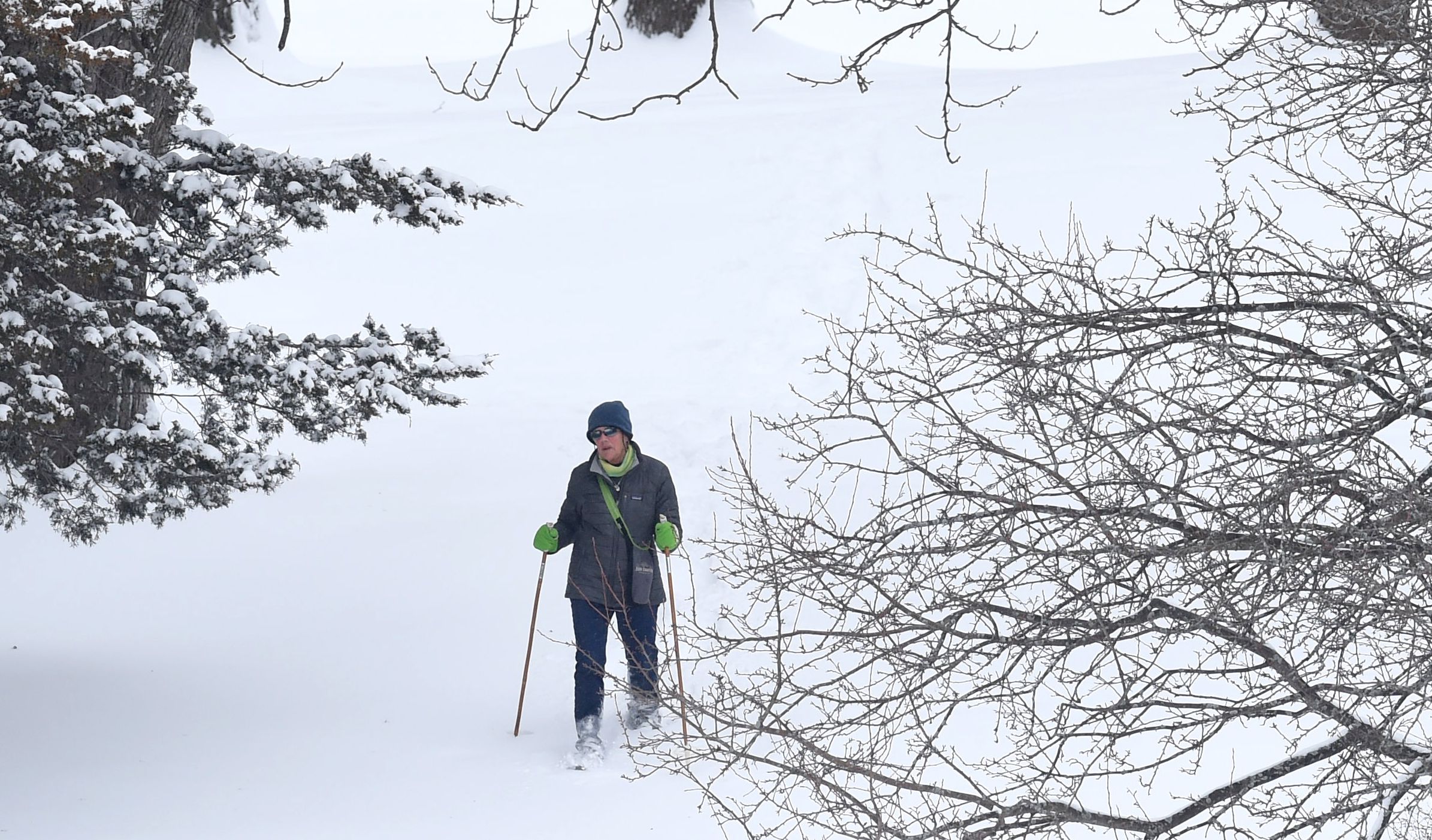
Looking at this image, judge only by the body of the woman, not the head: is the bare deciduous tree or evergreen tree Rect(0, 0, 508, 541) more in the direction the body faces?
the bare deciduous tree

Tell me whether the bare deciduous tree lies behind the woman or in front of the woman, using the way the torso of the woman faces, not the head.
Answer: in front

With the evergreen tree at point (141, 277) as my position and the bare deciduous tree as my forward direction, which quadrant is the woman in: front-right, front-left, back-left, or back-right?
front-left

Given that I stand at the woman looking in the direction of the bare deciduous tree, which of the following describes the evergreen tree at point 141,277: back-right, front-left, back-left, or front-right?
back-right

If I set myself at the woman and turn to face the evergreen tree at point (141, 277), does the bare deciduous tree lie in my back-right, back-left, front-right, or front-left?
back-left

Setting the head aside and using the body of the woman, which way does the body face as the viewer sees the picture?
toward the camera

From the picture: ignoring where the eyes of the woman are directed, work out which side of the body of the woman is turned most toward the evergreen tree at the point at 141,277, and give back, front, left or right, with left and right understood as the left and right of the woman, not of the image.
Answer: right

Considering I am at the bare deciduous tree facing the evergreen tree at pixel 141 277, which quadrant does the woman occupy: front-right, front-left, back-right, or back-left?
front-right
